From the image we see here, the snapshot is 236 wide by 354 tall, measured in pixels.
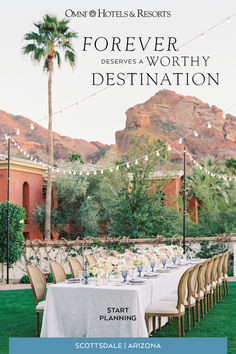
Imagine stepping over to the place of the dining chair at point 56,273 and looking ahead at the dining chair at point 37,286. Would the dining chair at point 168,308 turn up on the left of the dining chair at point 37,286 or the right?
left

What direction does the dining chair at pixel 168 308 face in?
to the viewer's left

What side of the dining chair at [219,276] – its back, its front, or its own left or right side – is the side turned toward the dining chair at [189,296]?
left

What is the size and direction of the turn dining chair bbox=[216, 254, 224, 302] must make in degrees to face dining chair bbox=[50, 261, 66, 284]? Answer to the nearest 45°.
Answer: approximately 45° to its left

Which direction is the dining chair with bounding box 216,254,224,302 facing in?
to the viewer's left

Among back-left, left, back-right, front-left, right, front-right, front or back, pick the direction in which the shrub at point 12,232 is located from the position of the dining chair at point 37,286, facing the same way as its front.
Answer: back-left

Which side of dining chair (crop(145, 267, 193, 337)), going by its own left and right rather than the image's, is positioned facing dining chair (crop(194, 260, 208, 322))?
right

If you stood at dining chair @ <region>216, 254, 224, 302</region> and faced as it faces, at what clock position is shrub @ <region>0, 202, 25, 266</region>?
The shrub is roughly at 1 o'clock from the dining chair.

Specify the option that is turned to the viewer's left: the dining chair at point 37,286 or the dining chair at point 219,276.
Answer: the dining chair at point 219,276

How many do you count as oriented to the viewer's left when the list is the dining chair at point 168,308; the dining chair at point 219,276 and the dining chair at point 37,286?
2

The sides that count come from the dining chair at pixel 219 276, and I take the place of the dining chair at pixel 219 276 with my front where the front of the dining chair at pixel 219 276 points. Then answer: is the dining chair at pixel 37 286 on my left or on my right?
on my left
